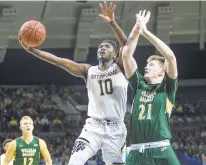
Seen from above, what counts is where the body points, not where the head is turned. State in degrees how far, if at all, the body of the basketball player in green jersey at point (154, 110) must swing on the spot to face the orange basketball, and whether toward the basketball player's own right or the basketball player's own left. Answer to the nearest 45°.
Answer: approximately 90° to the basketball player's own right

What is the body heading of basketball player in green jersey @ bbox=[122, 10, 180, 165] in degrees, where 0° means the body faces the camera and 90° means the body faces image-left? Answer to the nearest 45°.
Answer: approximately 45°

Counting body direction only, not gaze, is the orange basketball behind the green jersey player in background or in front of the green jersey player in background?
in front

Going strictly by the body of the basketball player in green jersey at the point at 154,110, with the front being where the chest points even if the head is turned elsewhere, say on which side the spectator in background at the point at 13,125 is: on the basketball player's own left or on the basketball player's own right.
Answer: on the basketball player's own right

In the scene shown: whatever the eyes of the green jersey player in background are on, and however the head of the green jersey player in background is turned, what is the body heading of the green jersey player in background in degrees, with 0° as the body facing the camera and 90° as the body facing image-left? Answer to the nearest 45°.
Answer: approximately 0°

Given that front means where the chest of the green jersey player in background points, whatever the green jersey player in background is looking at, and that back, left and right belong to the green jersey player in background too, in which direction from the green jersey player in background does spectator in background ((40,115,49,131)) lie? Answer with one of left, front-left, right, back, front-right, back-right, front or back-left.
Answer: back

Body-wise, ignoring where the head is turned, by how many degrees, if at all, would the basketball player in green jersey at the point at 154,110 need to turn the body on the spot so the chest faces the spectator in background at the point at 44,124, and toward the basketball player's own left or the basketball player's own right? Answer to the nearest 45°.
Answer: approximately 135° to the basketball player's own right

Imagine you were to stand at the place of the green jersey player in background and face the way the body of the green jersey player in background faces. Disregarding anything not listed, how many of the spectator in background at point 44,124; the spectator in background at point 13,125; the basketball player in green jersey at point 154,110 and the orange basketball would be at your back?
2
